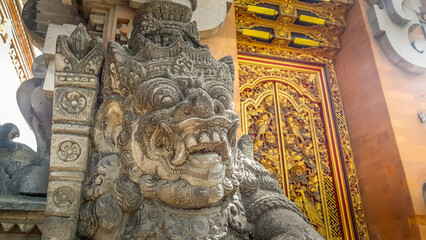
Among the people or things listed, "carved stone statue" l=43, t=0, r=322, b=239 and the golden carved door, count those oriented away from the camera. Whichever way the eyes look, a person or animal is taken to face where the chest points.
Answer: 0

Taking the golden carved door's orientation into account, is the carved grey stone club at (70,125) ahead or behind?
ahead

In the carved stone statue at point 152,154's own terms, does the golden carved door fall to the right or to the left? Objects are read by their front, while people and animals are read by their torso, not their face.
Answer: on its left

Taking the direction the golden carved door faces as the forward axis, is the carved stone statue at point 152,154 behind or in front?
in front

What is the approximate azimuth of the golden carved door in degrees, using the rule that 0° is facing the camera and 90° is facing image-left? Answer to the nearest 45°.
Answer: approximately 0°

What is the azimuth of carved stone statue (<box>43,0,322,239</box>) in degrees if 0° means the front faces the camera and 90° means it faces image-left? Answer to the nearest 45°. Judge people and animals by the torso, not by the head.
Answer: approximately 315°
